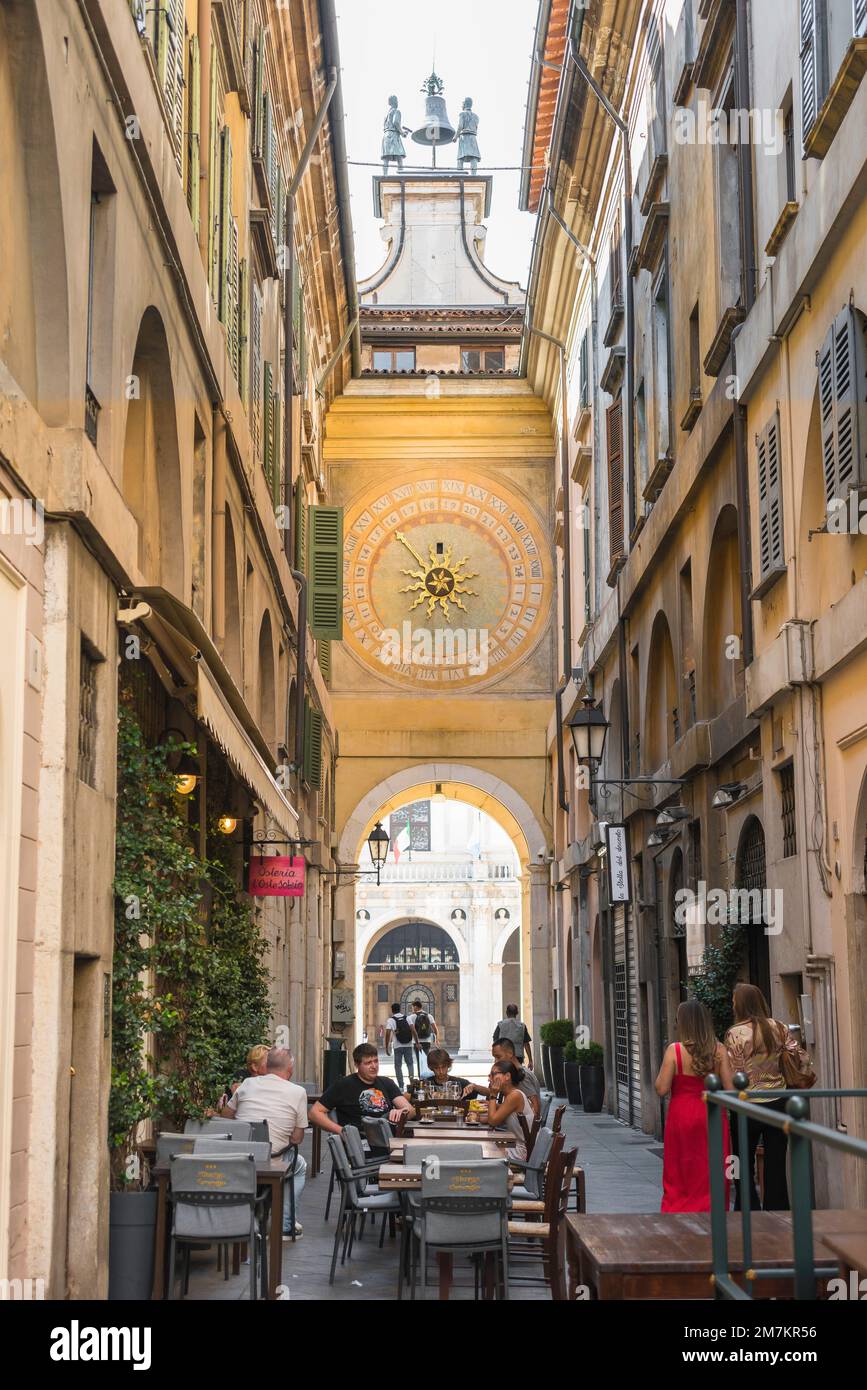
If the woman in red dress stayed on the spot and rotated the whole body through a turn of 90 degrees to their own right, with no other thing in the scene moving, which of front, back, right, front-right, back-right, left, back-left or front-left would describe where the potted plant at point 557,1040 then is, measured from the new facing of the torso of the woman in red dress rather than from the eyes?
left

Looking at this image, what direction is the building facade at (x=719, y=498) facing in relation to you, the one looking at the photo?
facing to the left of the viewer

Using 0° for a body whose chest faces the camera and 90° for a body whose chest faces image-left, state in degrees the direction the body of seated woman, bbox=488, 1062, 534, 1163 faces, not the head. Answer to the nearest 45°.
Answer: approximately 90°

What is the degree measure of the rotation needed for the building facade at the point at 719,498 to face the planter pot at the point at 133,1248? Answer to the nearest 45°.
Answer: approximately 45° to its left

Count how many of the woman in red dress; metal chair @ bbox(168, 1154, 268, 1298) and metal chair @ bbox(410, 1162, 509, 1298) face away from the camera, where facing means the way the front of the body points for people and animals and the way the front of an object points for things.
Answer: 3

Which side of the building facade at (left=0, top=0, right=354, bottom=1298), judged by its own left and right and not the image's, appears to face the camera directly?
right

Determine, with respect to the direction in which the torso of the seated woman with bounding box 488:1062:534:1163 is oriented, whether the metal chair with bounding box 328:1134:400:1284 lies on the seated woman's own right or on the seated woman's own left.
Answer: on the seated woman's own left

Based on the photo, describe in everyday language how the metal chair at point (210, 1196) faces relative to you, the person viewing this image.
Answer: facing away from the viewer

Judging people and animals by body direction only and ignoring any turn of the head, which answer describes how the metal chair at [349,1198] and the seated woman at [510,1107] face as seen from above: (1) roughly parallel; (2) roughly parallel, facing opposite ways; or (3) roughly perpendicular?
roughly parallel, facing opposite ways

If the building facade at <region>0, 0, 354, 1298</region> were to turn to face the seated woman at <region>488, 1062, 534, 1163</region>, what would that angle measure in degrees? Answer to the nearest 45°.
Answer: approximately 45° to its left

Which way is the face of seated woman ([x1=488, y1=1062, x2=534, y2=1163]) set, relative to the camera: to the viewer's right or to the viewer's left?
to the viewer's left

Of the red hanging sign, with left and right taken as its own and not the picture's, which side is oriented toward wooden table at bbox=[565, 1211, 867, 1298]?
front

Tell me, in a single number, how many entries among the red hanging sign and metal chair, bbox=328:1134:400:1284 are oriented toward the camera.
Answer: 1

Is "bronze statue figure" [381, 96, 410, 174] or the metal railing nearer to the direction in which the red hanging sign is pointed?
the metal railing

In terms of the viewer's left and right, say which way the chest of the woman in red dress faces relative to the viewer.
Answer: facing away from the viewer

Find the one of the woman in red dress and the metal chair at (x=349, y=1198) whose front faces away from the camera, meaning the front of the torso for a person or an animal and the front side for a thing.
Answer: the woman in red dress

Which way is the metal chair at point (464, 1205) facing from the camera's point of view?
away from the camera

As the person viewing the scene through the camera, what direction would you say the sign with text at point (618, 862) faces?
facing the viewer

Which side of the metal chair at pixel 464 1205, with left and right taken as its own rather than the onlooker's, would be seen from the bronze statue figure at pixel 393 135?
front
